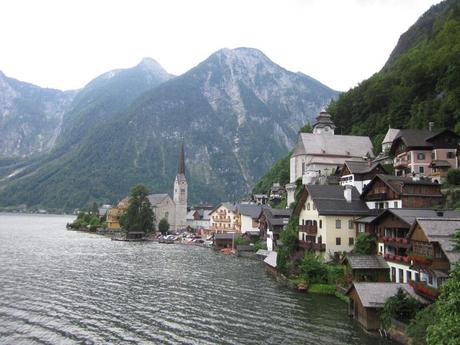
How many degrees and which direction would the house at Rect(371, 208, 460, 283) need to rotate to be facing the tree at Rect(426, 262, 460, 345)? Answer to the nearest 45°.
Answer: approximately 45° to its left

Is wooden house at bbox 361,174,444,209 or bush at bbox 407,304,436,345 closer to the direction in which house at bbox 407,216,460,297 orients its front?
the bush

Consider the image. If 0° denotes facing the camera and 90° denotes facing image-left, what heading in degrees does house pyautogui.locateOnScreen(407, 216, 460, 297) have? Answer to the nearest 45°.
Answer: approximately 45°

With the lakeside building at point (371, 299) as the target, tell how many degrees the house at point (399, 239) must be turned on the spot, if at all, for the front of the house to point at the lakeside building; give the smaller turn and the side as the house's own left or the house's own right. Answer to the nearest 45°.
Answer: approximately 45° to the house's own left

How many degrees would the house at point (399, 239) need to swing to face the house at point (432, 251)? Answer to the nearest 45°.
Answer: approximately 45° to its left

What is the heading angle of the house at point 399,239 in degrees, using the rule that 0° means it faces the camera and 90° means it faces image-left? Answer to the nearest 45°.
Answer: approximately 45°
